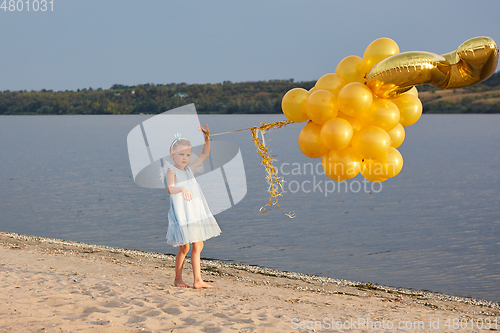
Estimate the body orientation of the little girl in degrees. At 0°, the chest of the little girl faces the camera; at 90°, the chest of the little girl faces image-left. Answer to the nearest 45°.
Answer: approximately 315°
